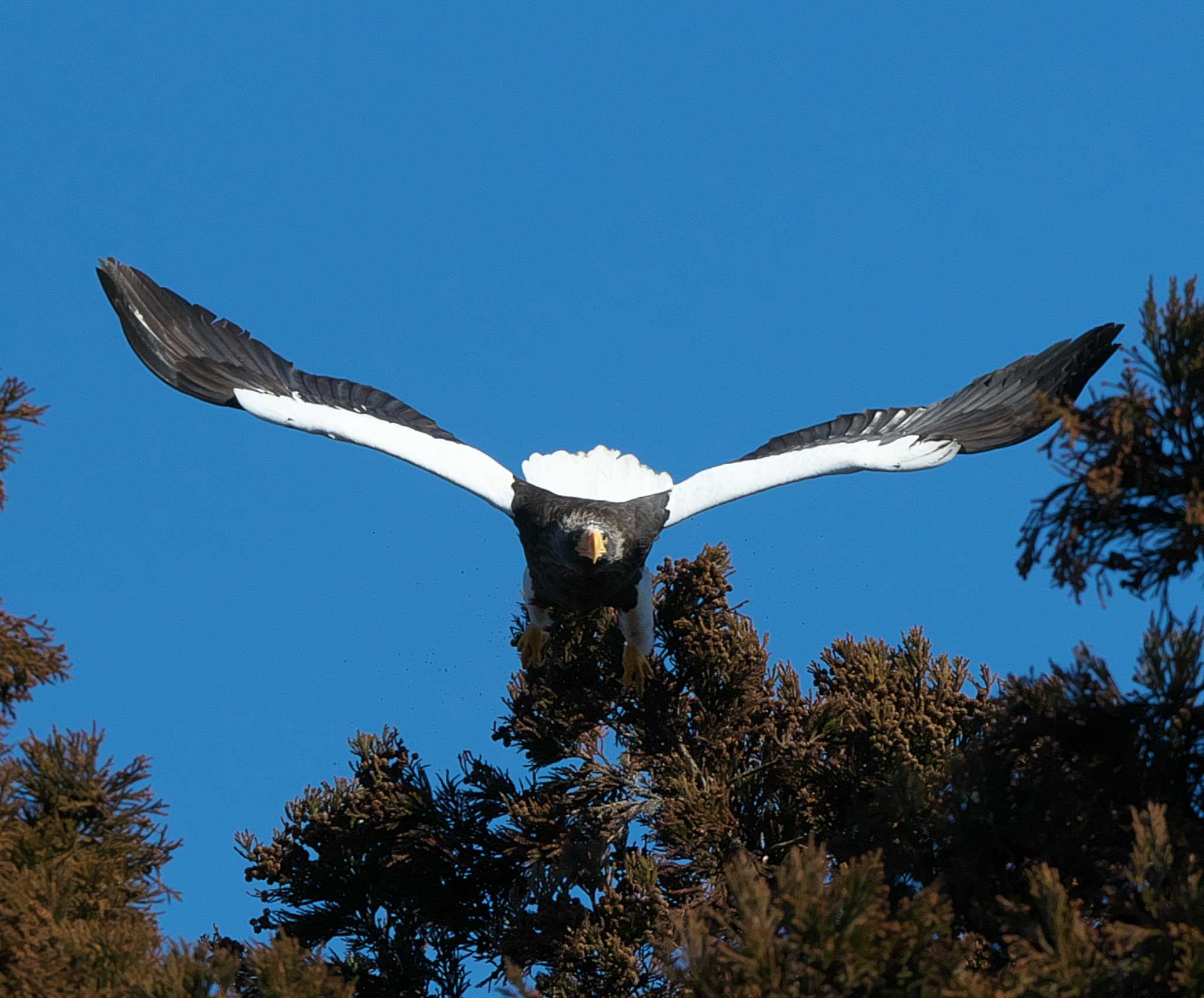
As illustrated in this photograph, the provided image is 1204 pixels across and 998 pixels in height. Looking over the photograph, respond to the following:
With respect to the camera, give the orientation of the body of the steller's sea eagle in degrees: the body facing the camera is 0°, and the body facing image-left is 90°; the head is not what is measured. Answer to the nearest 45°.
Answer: approximately 0°
